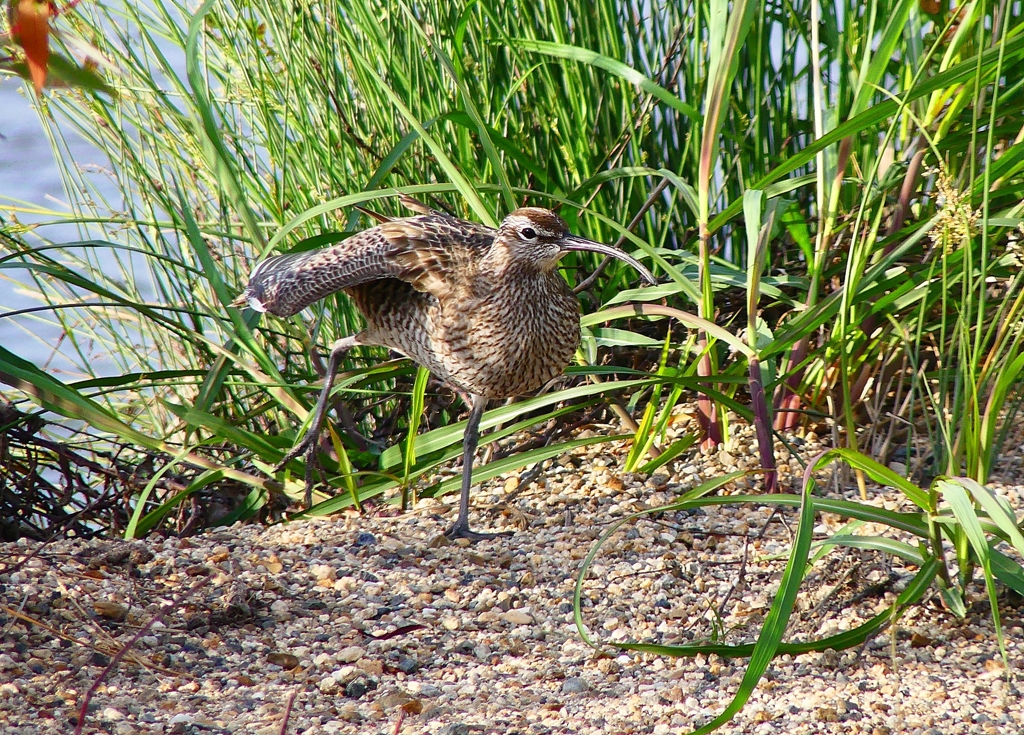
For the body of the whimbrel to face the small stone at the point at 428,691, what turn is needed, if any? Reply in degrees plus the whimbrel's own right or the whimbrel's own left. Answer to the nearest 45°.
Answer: approximately 45° to the whimbrel's own right

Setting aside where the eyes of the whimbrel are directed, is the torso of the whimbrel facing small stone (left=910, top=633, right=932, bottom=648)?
yes

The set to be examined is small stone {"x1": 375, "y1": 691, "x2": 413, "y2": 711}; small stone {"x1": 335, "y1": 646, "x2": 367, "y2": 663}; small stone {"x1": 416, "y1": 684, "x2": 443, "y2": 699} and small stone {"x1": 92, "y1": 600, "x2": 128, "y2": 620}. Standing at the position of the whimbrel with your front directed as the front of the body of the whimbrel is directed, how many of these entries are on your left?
0

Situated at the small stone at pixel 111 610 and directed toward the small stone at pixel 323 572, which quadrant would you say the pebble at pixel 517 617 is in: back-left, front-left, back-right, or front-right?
front-right

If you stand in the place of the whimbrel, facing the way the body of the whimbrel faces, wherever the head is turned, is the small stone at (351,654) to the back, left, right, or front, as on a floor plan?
right

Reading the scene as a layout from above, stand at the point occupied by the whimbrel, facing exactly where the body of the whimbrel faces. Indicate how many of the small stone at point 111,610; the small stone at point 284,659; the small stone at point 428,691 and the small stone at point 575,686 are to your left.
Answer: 0

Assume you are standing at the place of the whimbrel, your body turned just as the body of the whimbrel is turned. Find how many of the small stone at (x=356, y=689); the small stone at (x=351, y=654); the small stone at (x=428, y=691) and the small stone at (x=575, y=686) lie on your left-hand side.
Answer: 0

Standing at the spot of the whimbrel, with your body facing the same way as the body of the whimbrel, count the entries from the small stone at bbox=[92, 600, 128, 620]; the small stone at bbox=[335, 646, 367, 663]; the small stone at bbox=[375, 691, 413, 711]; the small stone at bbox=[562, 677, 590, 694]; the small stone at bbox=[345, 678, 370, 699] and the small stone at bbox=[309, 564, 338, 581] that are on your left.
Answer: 0

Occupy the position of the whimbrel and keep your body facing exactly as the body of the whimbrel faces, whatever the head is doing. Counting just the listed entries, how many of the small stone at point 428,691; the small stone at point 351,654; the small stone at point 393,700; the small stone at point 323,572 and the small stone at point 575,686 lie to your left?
0

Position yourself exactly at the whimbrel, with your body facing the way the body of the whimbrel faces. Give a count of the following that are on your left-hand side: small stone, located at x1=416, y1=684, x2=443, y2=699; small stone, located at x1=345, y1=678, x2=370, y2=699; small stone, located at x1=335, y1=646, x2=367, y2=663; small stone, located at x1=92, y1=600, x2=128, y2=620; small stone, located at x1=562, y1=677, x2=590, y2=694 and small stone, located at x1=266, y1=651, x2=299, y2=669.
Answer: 0

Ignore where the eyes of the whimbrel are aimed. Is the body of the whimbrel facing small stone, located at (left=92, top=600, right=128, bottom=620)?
no

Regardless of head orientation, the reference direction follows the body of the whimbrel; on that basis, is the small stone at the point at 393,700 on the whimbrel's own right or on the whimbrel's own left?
on the whimbrel's own right

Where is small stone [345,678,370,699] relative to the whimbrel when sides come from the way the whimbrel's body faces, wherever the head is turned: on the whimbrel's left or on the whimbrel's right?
on the whimbrel's right

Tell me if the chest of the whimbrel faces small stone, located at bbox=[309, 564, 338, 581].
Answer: no

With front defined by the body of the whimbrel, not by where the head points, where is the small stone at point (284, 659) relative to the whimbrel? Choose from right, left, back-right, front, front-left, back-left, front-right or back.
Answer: right

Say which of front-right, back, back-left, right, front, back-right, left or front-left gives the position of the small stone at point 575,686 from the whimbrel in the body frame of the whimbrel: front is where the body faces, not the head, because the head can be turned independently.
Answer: front-right

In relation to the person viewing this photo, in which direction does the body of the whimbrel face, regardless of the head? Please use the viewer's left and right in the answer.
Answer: facing the viewer and to the right of the viewer
